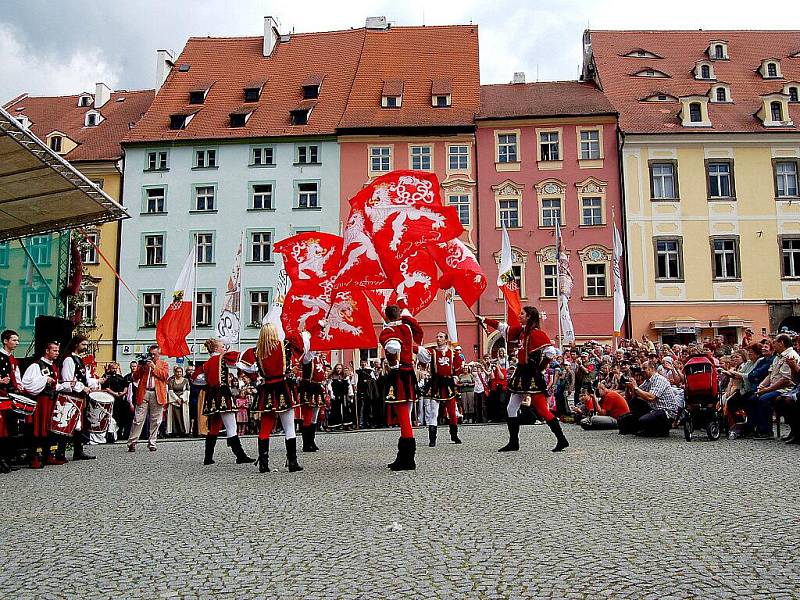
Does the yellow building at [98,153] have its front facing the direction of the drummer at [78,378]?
yes

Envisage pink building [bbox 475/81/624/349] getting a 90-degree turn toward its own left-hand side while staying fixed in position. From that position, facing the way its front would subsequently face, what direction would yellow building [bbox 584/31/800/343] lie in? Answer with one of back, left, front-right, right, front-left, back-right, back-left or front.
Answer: front

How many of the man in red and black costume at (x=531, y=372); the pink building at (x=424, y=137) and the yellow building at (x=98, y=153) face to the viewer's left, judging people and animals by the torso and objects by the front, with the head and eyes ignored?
1

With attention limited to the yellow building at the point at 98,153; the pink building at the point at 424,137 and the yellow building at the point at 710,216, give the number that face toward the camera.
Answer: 3

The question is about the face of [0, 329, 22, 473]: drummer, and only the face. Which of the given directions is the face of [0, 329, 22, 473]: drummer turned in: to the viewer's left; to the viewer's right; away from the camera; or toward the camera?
to the viewer's right

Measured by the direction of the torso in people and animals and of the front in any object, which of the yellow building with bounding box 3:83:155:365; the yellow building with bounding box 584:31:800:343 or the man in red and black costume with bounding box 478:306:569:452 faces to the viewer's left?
the man in red and black costume

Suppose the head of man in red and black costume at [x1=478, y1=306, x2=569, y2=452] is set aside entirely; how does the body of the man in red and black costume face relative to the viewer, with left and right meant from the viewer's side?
facing to the left of the viewer

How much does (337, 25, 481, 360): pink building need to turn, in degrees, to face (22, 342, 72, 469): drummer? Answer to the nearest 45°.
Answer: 0° — it already faces them

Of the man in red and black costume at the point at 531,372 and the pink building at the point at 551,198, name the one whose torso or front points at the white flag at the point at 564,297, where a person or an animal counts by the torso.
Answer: the pink building

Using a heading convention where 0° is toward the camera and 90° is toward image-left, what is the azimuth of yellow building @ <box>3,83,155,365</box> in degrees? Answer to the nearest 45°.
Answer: approximately 0°

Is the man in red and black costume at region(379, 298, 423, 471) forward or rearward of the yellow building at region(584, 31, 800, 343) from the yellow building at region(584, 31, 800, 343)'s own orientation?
forward

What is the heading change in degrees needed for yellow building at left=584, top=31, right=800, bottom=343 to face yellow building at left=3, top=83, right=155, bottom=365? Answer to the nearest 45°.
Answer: approximately 90° to its right

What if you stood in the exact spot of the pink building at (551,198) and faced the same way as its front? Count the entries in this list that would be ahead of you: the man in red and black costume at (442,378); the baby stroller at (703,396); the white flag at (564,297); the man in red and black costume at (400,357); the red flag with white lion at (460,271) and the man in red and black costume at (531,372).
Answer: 6

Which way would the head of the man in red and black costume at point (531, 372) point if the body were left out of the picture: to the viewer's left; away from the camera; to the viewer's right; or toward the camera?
to the viewer's left

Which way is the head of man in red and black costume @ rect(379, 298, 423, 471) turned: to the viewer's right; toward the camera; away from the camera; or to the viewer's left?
away from the camera
